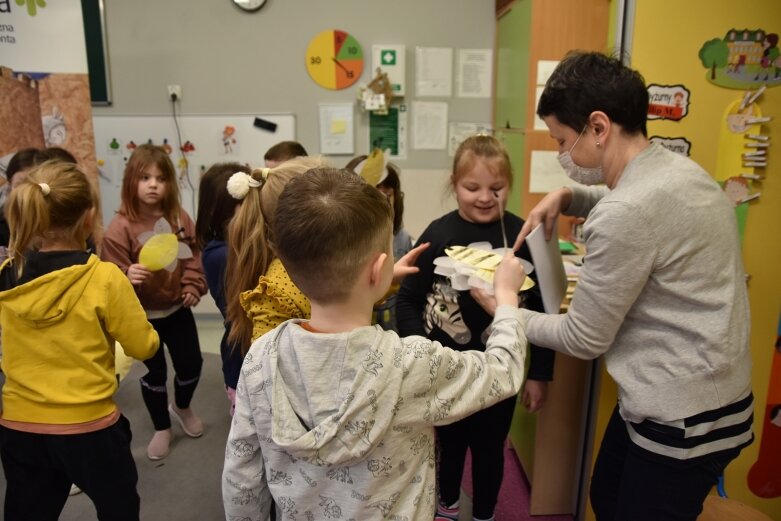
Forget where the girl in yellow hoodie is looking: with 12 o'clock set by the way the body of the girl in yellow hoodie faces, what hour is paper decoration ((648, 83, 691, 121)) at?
The paper decoration is roughly at 2 o'clock from the girl in yellow hoodie.

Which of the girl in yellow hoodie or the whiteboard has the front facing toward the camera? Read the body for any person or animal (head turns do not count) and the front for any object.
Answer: the whiteboard

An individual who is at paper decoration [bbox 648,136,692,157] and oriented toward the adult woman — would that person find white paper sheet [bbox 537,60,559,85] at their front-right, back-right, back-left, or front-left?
back-right

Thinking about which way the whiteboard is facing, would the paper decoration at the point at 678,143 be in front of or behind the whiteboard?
in front

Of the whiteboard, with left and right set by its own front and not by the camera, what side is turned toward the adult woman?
front

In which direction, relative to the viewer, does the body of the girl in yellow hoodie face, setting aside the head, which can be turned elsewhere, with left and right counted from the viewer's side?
facing away from the viewer and to the right of the viewer

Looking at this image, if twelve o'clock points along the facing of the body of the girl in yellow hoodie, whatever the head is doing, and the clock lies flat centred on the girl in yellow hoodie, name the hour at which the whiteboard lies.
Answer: The whiteboard is roughly at 11 o'clock from the girl in yellow hoodie.

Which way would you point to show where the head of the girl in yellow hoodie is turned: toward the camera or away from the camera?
away from the camera

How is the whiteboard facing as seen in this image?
toward the camera

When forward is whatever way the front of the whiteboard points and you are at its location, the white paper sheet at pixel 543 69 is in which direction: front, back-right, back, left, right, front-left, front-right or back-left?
front-left

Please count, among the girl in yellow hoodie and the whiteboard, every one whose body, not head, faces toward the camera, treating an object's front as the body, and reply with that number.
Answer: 1

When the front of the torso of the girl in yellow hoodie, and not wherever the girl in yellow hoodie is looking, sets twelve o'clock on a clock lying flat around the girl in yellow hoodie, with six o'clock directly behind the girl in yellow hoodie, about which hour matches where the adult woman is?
The adult woman is roughly at 3 o'clock from the girl in yellow hoodie.

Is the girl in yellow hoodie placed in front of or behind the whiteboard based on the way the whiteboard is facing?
in front

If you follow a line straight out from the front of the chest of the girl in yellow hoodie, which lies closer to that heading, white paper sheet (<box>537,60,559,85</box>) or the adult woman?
the white paper sheet

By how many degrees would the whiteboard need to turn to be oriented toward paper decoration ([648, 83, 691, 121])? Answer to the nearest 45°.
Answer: approximately 45° to its left

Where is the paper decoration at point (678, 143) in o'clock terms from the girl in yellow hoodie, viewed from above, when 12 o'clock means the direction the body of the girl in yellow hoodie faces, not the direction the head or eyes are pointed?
The paper decoration is roughly at 2 o'clock from the girl in yellow hoodie.

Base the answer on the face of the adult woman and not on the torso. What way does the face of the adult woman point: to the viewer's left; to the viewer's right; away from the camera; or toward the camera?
to the viewer's left
